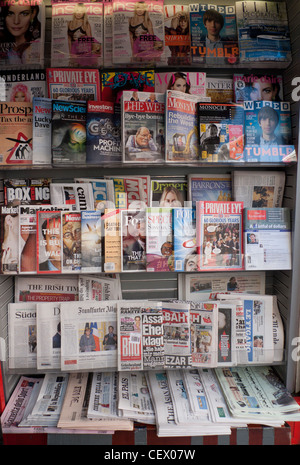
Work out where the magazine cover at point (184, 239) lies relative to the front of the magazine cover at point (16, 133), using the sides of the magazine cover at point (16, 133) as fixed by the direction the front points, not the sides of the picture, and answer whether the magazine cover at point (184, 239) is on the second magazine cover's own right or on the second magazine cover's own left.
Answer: on the second magazine cover's own left

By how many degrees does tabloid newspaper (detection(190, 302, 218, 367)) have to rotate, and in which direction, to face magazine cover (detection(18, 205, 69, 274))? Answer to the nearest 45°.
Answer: approximately 90° to its right

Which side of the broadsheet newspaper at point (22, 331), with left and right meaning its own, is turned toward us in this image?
front

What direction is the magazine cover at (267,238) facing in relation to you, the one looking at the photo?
facing the viewer

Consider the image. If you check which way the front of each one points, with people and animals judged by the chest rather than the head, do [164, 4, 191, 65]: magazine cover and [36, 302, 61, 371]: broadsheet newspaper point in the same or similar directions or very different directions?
same or similar directions

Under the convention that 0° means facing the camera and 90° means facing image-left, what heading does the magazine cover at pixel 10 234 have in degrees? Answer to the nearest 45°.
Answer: approximately 0°

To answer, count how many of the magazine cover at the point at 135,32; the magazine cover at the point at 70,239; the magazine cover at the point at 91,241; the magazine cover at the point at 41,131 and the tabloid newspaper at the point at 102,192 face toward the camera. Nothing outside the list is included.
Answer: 5

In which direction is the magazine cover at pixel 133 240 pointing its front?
toward the camera

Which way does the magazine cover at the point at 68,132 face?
toward the camera
